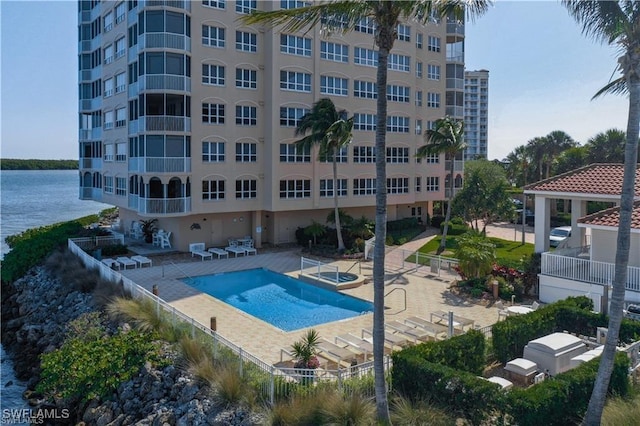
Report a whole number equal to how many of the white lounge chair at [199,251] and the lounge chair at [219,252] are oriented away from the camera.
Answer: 0

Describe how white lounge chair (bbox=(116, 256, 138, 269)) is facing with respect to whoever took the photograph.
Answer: facing the viewer and to the right of the viewer

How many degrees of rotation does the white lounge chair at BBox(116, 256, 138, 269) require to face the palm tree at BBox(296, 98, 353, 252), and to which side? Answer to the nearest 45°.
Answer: approximately 45° to its left

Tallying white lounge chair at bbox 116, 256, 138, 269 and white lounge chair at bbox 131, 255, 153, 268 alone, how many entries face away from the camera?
0

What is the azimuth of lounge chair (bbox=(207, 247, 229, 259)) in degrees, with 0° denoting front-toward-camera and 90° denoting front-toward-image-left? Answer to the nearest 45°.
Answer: approximately 315°

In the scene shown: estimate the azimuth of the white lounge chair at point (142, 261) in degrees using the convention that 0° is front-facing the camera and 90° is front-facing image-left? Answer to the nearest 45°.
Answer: approximately 315°
